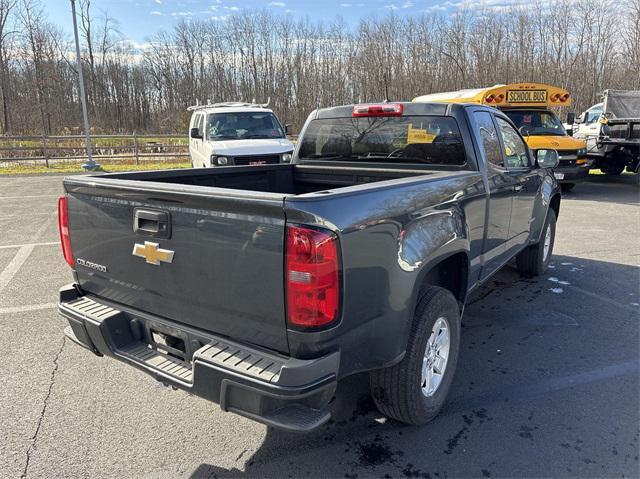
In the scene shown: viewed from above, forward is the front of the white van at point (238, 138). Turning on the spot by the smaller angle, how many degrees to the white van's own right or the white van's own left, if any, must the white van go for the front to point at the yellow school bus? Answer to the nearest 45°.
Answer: approximately 45° to the white van's own left

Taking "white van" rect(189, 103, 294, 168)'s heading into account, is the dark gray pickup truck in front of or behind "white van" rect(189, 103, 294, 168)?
in front

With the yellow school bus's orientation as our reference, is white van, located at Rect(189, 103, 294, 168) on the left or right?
on its right

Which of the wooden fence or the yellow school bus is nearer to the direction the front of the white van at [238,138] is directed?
the yellow school bus

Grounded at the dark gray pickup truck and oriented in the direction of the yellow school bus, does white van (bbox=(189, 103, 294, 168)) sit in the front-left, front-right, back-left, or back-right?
front-left

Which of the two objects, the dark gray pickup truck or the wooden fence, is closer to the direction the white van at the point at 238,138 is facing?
the dark gray pickup truck

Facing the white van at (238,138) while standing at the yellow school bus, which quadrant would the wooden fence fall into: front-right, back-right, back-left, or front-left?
front-right

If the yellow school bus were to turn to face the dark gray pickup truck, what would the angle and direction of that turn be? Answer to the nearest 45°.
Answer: approximately 45° to its right

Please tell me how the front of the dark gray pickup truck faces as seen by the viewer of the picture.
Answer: facing away from the viewer and to the right of the viewer

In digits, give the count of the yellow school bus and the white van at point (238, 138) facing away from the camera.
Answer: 0

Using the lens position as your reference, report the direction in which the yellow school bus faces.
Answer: facing the viewer and to the right of the viewer

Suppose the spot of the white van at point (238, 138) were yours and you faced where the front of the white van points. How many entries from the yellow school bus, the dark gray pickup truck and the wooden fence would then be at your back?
1

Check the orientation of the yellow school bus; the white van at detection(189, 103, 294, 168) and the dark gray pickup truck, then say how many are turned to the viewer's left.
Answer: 0
